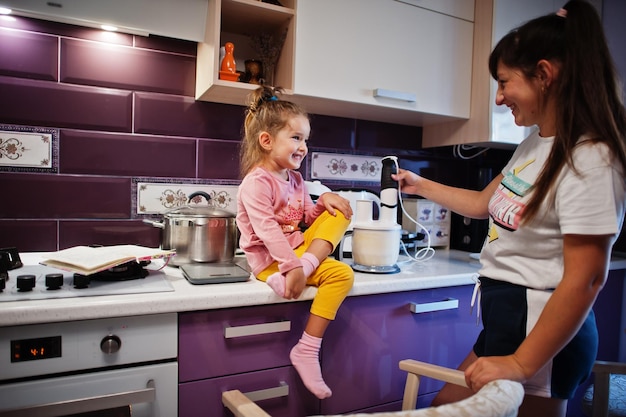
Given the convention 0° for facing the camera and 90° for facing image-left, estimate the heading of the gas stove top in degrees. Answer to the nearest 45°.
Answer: approximately 0°

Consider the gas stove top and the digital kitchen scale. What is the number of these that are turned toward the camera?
2

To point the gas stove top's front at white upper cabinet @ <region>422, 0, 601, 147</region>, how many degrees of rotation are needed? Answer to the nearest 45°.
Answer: approximately 90° to its left

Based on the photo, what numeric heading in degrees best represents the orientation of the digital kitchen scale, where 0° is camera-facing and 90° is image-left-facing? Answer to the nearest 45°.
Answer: approximately 0°
